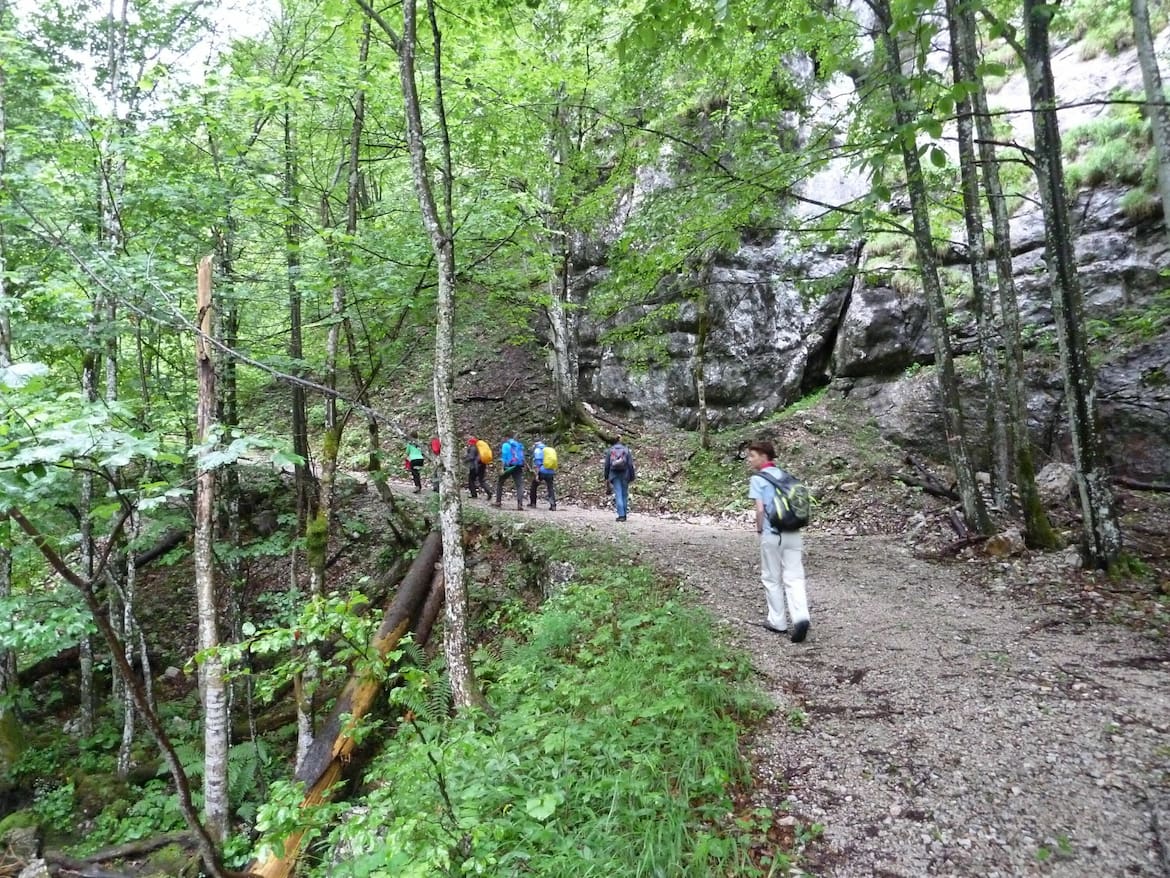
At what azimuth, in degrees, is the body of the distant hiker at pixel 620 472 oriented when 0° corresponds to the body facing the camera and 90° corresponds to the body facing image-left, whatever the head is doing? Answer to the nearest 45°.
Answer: approximately 180°

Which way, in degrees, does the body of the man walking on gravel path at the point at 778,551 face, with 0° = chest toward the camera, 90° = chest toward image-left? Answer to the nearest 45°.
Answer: approximately 135°

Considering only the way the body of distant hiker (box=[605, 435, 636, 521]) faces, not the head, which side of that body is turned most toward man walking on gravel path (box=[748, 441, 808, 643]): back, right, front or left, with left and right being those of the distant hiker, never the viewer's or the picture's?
back

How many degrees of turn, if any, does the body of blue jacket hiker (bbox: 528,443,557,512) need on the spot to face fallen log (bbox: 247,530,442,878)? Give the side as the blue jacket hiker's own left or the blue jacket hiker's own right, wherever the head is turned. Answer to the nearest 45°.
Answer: approximately 90° to the blue jacket hiker's own left

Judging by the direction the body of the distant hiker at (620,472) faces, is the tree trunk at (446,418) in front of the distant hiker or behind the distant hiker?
behind

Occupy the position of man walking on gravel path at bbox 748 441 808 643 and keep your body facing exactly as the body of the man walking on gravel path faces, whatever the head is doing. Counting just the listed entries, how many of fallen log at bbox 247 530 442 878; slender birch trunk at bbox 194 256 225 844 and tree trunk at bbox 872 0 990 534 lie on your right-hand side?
1

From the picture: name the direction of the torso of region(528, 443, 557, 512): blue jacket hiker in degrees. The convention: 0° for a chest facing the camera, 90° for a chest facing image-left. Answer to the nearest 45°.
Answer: approximately 135°

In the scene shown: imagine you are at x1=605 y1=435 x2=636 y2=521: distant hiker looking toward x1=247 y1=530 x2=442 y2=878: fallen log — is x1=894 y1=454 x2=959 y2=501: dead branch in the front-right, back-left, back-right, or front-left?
back-left

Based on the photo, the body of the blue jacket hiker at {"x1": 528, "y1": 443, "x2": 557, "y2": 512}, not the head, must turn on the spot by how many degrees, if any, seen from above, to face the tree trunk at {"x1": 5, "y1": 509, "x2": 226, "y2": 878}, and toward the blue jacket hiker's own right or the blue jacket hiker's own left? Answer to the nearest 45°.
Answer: approximately 135° to the blue jacket hiker's own left

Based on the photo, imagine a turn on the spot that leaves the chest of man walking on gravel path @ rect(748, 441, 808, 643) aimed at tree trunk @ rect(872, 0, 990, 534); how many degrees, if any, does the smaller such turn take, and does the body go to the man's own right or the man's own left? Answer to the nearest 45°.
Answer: approximately 90° to the man's own right
